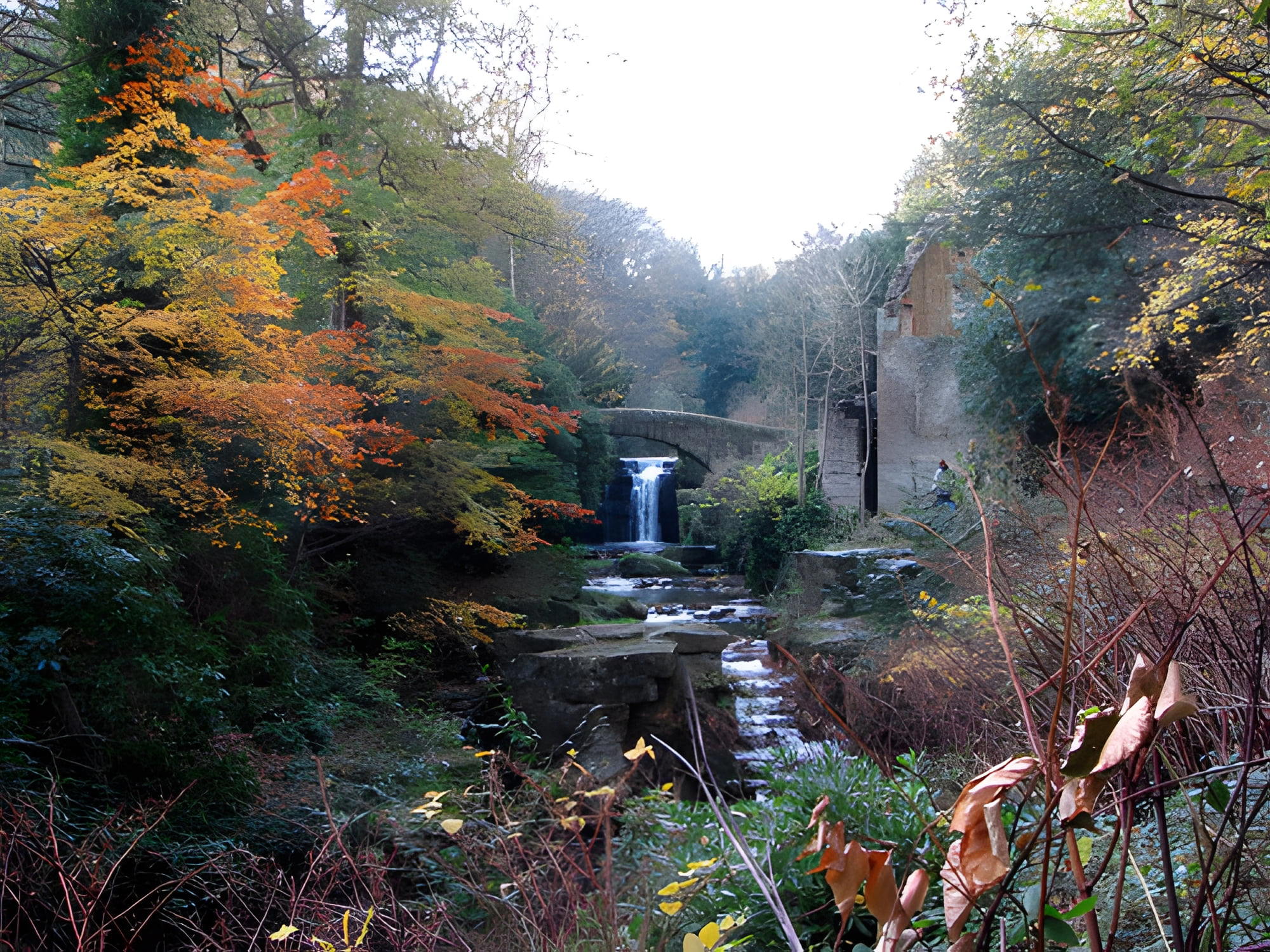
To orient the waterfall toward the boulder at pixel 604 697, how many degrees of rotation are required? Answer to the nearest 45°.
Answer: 0° — it already faces it

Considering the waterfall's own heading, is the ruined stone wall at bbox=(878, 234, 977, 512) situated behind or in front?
in front

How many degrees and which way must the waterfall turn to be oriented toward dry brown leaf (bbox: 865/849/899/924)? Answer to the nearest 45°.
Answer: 0° — it already faces it

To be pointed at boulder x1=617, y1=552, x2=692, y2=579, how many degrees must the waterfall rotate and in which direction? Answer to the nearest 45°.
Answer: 0° — it already faces it

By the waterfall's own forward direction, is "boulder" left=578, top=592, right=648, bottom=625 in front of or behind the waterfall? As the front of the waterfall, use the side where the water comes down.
in front

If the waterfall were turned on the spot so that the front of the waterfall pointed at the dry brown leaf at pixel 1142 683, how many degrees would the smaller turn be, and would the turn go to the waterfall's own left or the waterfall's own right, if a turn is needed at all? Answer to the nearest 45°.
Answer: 0° — it already faces it

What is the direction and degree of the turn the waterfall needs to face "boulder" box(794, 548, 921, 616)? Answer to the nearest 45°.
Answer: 0° — it already faces it

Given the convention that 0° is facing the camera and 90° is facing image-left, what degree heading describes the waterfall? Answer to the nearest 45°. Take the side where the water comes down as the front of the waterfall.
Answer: approximately 0°

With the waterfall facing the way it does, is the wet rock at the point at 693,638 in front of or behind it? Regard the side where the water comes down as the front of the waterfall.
in front
